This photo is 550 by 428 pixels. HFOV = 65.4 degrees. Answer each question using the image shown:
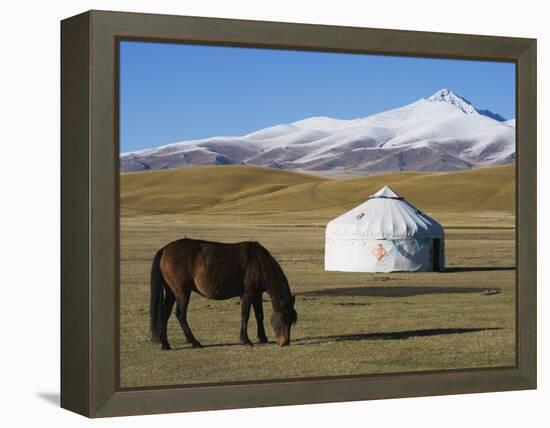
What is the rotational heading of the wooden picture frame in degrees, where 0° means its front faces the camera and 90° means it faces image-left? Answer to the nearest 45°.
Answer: approximately 315°
